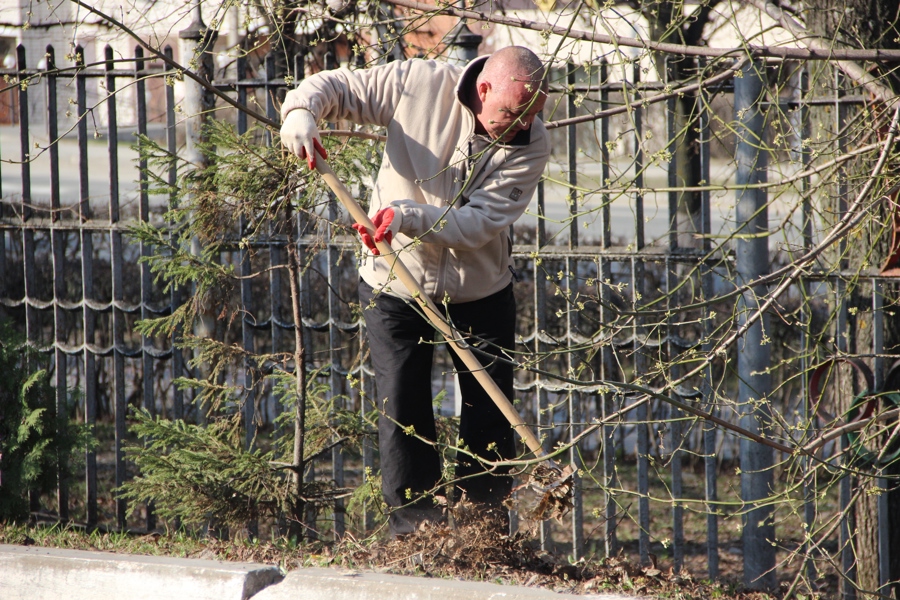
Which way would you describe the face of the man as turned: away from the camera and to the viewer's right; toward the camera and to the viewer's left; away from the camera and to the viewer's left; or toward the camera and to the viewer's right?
toward the camera and to the viewer's right

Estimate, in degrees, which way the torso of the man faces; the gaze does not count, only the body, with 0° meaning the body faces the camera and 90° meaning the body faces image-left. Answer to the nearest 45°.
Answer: approximately 0°
